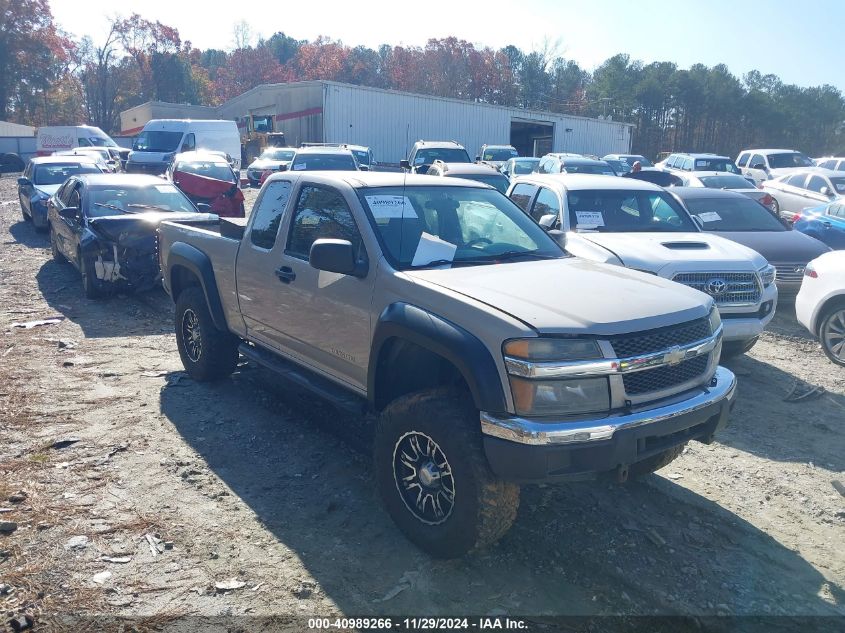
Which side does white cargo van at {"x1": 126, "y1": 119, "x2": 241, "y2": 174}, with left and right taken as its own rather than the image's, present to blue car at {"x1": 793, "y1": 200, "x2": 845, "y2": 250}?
left

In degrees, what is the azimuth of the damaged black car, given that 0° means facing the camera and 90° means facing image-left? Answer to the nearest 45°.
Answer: approximately 315°

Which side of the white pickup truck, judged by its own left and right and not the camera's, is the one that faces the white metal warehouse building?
back

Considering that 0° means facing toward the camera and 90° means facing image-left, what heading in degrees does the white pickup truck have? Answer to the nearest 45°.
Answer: approximately 315°

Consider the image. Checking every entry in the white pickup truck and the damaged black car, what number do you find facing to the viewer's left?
0

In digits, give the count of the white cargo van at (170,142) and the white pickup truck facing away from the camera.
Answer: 0

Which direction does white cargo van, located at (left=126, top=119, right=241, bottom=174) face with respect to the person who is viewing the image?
facing the viewer and to the left of the viewer

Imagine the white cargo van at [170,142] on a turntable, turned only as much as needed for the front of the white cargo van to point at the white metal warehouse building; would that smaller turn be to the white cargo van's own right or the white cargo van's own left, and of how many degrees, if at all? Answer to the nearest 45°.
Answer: approximately 180°

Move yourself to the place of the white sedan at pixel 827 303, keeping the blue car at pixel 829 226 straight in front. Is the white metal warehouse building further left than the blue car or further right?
left

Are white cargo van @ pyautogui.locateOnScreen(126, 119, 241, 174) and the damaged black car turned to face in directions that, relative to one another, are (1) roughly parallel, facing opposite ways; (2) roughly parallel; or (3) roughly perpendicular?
roughly perpendicular

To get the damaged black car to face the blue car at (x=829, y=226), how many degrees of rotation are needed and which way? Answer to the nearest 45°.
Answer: approximately 45° to its left
